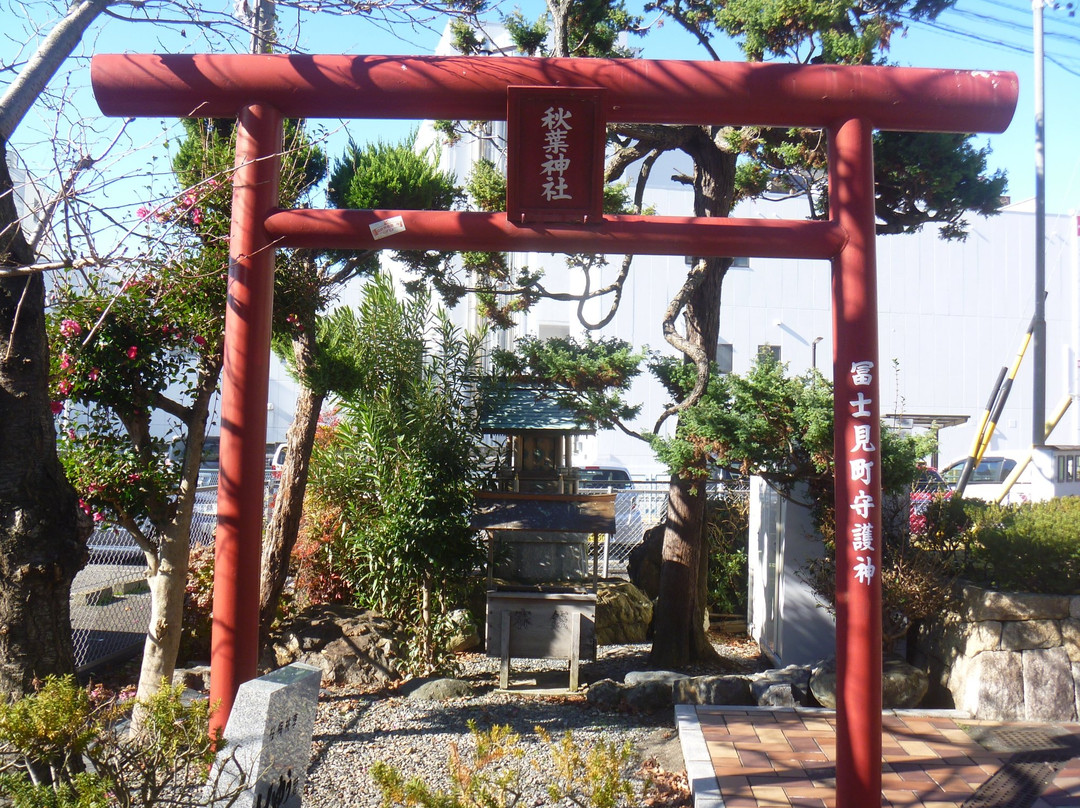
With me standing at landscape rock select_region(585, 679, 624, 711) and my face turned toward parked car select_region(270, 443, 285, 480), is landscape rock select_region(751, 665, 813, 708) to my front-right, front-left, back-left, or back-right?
back-right

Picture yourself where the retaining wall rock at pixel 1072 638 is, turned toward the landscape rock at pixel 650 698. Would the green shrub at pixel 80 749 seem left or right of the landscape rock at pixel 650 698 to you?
left

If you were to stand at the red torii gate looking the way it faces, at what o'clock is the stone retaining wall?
The stone retaining wall is roughly at 8 o'clock from the red torii gate.

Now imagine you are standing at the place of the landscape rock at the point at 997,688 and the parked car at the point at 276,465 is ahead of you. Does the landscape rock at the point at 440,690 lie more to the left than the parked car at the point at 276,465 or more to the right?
left

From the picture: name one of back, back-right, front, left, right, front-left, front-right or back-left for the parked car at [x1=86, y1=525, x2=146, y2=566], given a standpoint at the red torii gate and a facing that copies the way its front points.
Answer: back-right

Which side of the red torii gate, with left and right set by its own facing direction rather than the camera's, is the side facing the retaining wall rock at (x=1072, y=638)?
left

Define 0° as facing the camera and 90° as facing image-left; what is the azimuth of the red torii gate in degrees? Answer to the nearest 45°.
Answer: approximately 0°
